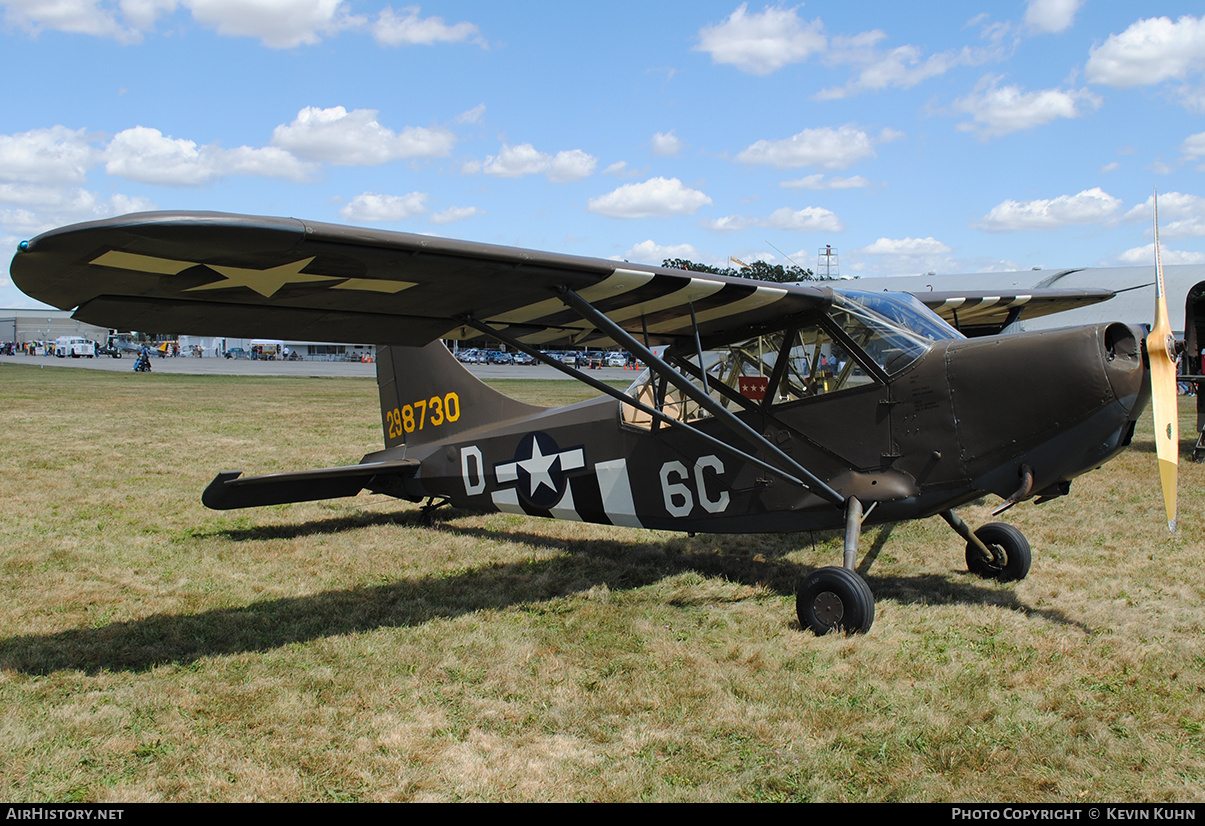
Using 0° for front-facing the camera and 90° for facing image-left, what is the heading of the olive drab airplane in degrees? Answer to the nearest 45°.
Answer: approximately 315°
